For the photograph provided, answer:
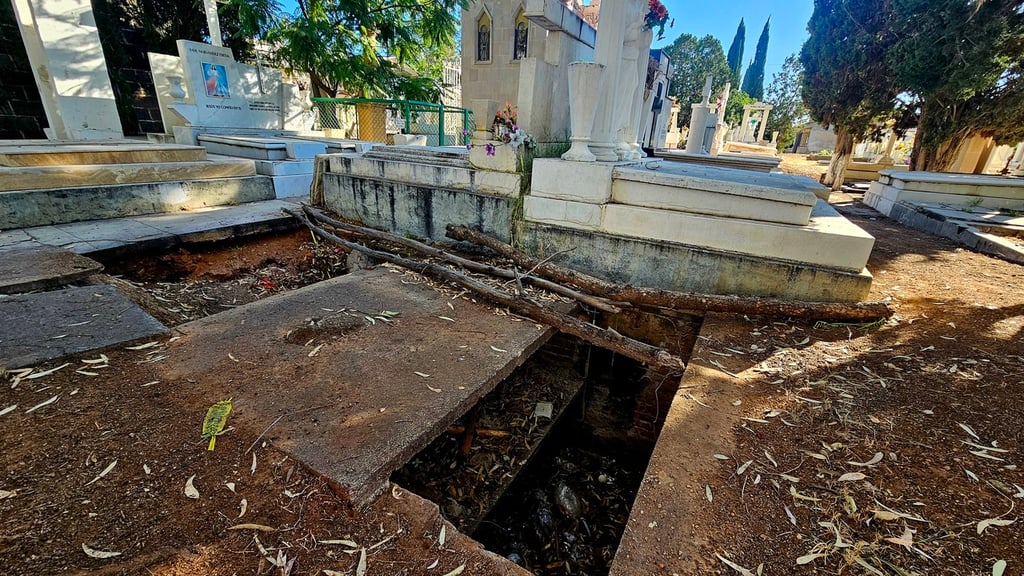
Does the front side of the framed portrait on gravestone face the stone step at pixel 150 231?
yes

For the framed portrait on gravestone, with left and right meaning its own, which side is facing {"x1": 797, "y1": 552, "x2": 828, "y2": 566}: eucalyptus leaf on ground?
front

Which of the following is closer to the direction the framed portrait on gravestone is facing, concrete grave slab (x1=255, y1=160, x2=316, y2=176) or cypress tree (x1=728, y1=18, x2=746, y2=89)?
the concrete grave slab

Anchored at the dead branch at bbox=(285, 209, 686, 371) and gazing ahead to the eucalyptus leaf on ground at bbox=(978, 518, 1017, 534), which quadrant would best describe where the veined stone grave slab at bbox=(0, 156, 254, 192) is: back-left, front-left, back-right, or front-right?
back-right

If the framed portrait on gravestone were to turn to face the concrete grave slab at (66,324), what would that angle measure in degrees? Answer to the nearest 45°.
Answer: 0° — it already faces it

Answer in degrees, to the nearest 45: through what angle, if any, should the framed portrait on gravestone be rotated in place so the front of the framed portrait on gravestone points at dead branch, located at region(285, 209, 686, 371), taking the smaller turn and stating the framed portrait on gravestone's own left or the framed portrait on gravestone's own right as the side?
0° — it already faces it

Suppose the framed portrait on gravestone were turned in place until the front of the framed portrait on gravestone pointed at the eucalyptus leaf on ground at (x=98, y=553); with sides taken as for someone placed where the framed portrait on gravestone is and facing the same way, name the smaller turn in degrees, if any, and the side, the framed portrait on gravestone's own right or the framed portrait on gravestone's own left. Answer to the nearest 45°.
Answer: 0° — it already faces it

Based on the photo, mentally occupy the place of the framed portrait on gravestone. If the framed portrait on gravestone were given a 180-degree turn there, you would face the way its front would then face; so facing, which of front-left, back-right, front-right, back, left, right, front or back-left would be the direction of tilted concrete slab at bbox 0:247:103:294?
back

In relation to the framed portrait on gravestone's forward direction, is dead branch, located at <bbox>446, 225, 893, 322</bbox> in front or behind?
in front

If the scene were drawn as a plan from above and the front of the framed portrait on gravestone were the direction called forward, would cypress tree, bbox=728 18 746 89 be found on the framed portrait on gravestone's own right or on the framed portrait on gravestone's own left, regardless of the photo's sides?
on the framed portrait on gravestone's own left

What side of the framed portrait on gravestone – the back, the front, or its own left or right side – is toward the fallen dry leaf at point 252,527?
front

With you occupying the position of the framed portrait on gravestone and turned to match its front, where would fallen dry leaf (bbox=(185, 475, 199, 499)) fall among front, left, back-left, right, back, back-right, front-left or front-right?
front

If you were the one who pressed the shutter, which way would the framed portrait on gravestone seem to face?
facing the viewer

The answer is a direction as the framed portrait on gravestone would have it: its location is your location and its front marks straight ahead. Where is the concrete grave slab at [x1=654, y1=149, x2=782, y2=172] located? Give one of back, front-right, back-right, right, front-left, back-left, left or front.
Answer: front-left

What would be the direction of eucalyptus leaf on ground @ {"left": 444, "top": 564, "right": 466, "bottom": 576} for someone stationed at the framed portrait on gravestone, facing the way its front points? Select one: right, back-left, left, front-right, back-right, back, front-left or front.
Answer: front

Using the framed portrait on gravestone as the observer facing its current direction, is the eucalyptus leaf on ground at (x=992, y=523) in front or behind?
in front

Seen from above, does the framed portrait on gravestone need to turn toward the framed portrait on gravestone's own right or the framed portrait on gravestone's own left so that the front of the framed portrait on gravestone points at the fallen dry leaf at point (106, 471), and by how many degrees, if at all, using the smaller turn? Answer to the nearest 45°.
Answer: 0° — it already faces it
